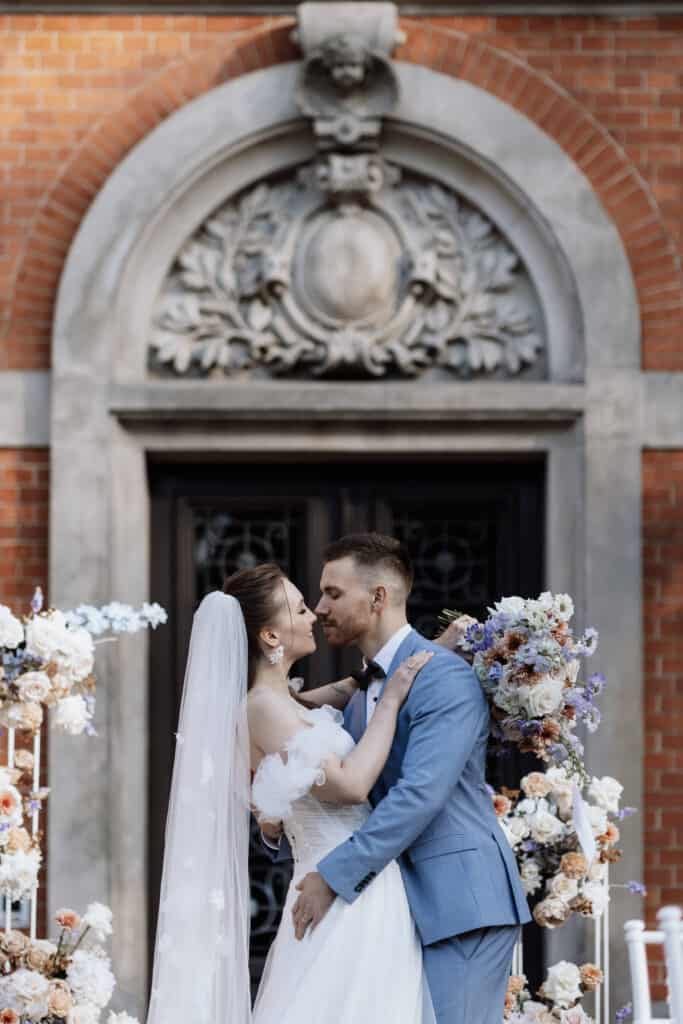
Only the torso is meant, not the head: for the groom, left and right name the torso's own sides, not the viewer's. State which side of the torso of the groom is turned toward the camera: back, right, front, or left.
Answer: left

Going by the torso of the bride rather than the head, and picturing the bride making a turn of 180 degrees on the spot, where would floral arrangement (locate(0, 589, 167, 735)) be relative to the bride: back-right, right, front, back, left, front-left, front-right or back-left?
front-right

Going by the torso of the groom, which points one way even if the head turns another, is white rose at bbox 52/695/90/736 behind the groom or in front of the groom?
in front

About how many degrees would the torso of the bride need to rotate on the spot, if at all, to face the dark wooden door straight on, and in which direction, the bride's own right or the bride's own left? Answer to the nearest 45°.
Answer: approximately 90° to the bride's own left

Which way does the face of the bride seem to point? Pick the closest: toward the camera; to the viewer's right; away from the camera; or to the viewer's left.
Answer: to the viewer's right

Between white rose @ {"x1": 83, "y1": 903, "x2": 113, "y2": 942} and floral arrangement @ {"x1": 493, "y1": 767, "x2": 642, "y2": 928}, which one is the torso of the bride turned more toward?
the floral arrangement

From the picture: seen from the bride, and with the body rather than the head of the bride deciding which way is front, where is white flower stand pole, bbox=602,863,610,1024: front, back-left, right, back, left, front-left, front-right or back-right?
front-left

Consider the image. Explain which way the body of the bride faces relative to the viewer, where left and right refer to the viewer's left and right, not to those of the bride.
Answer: facing to the right of the viewer

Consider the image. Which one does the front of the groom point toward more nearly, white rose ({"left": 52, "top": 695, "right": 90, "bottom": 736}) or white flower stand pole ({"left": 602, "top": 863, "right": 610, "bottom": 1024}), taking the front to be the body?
the white rose

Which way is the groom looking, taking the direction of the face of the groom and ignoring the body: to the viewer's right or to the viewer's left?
to the viewer's left

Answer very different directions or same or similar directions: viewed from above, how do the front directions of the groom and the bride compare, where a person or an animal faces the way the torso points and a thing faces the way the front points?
very different directions
